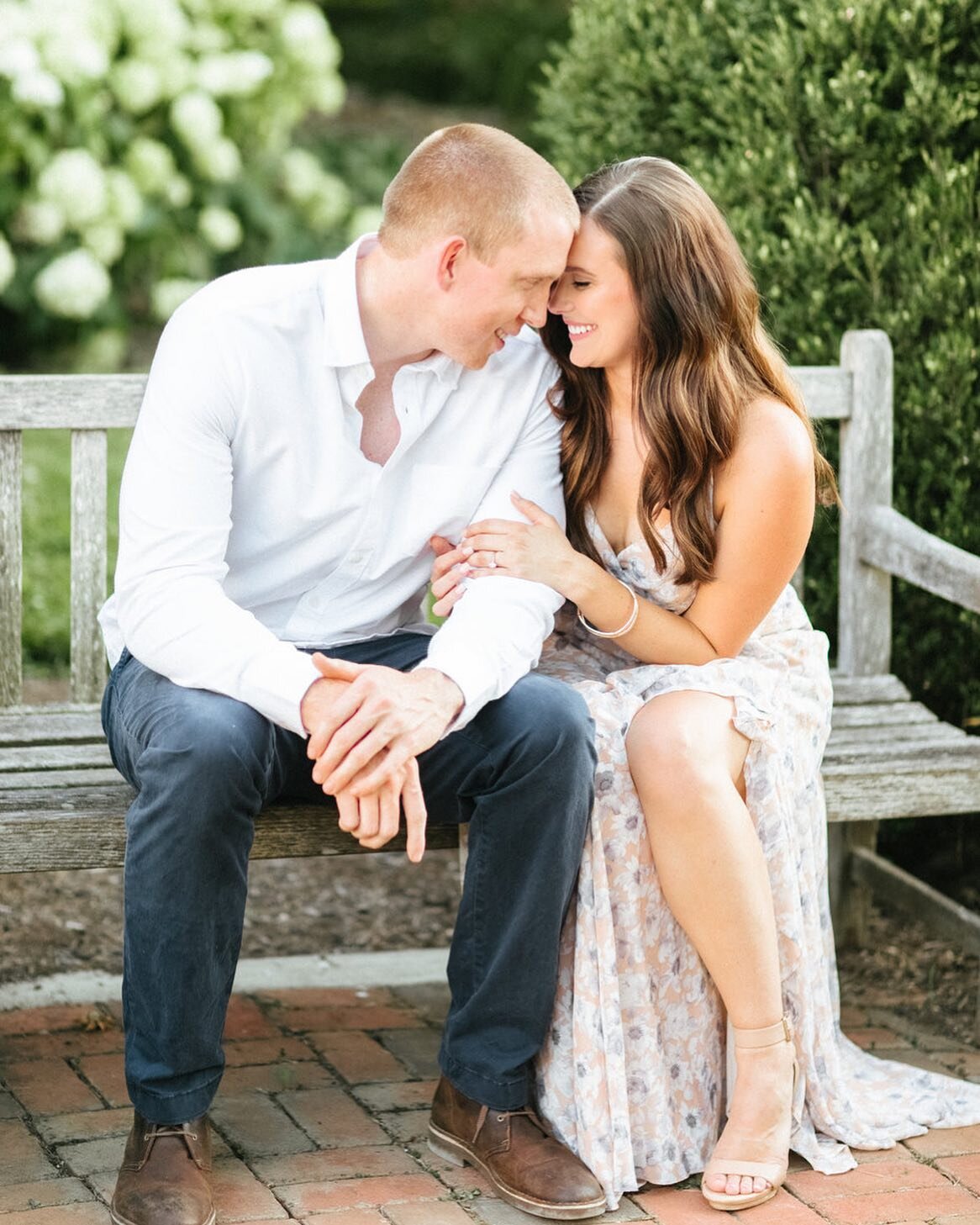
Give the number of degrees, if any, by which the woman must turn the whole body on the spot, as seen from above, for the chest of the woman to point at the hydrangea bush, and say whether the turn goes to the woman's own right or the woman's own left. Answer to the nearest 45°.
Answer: approximately 90° to the woman's own right

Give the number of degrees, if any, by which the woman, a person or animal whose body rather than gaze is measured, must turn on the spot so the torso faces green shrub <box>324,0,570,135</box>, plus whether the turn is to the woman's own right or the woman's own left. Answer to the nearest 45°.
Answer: approximately 135° to the woman's own right

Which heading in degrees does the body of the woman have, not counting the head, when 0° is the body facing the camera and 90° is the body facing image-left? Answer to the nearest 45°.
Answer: approximately 45°
